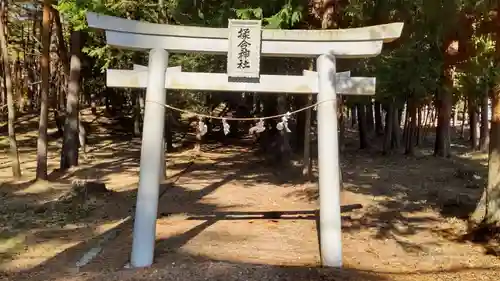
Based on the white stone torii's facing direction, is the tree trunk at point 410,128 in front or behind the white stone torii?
behind

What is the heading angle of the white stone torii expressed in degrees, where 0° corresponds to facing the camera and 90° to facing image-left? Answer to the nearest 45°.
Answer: approximately 0°

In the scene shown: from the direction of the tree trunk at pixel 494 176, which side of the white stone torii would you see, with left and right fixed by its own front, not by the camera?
left

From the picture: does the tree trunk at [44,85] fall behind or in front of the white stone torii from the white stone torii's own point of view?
behind

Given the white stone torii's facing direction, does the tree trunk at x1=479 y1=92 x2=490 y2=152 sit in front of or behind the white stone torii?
behind

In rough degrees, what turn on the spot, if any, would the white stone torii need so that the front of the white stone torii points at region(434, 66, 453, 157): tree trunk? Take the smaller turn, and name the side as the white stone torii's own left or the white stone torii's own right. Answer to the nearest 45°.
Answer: approximately 135° to the white stone torii's own left

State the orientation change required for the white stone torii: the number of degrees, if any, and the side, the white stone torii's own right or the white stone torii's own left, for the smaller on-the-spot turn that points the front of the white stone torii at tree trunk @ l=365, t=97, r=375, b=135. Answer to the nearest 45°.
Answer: approximately 180°

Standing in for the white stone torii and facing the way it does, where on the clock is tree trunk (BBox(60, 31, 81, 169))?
The tree trunk is roughly at 5 o'clock from the white stone torii.

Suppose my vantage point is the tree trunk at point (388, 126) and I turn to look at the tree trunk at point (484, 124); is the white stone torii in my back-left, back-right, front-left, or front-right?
back-right

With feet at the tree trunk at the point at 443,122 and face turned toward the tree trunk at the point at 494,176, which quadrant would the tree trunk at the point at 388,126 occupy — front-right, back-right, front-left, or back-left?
back-right

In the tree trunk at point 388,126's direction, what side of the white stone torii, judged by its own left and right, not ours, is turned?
back
